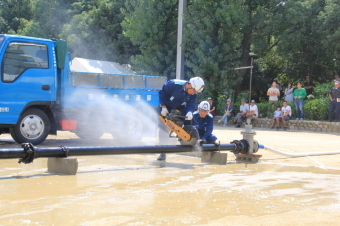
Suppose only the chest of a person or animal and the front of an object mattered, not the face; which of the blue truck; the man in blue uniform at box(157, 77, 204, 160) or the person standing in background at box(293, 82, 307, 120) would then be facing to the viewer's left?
the blue truck

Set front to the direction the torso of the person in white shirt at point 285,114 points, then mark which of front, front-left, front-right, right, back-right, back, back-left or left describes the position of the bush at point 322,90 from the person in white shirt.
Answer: back

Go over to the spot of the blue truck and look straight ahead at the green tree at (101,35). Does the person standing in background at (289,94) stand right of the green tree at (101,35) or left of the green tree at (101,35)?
right

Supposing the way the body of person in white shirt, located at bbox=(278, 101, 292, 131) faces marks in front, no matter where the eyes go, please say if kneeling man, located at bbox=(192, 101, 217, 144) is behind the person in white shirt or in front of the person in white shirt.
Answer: in front

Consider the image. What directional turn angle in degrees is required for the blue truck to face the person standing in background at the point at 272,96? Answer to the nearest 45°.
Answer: approximately 135° to its right

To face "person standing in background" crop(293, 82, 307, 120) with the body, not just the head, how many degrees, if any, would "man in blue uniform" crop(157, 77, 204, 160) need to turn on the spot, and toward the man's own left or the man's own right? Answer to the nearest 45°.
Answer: approximately 90° to the man's own left

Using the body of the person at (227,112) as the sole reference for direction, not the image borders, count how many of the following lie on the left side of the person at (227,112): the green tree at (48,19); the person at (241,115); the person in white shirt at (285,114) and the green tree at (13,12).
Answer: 2

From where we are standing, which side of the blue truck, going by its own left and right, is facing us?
left

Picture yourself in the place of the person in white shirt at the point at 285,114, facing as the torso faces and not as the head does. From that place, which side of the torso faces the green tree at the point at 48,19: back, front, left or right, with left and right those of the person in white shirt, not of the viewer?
right

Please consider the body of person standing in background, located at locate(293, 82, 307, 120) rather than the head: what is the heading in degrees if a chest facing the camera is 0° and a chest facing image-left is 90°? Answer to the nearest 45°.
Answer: approximately 0°

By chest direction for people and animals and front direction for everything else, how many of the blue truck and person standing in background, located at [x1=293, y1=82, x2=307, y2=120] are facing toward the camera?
1
